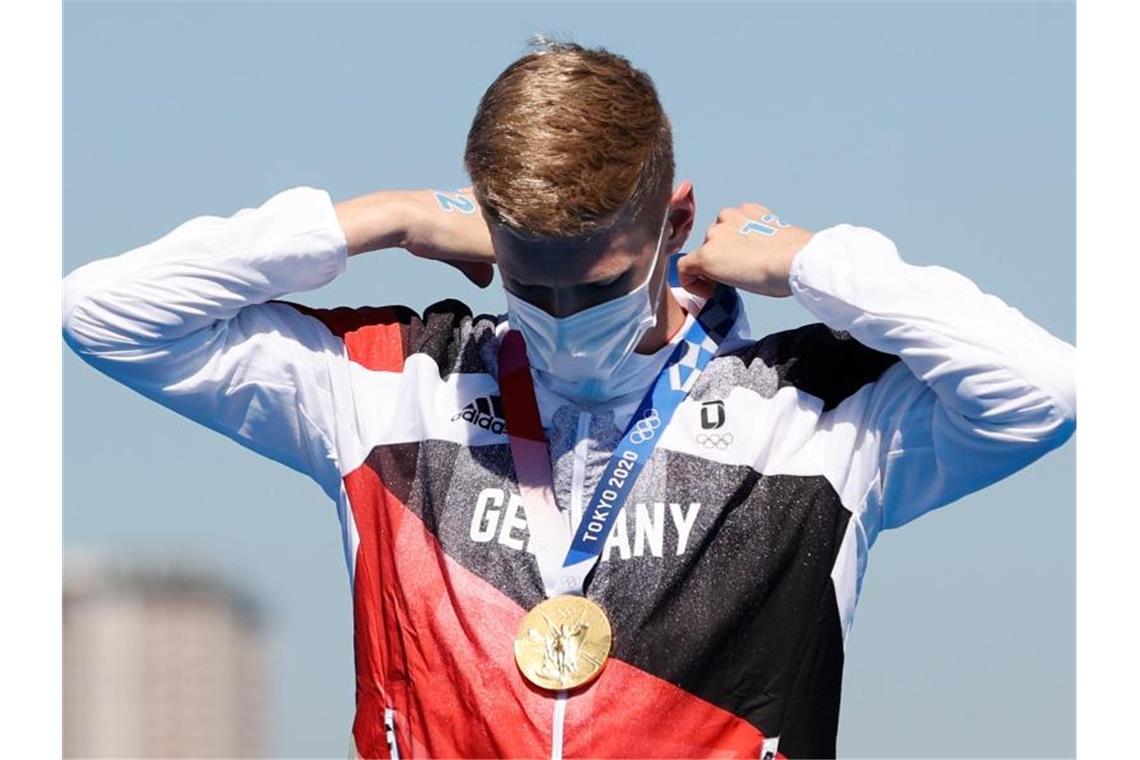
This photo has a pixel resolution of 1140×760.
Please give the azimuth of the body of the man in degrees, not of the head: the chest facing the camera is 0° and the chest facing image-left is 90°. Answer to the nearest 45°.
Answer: approximately 0°

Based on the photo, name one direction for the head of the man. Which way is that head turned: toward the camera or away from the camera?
toward the camera
